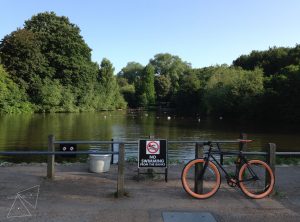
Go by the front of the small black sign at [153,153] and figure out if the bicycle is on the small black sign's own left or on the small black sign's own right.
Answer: on the small black sign's own left

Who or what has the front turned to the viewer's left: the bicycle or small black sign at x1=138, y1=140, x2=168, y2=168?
the bicycle

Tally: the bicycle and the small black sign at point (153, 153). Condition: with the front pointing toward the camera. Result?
1

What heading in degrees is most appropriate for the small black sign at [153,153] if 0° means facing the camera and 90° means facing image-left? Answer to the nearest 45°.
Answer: approximately 0°

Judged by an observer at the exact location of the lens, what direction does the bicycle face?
facing to the left of the viewer

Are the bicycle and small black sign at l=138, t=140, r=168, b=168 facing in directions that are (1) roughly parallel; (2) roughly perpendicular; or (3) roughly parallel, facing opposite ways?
roughly perpendicular
